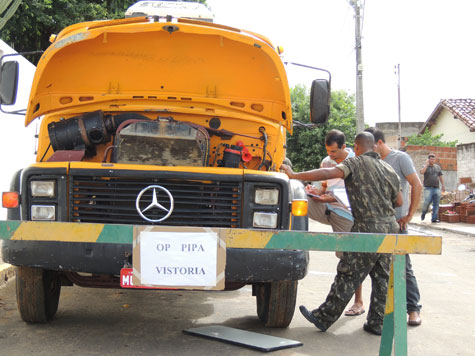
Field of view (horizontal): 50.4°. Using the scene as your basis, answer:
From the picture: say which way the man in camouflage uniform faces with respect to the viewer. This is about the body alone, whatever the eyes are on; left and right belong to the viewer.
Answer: facing away from the viewer and to the left of the viewer

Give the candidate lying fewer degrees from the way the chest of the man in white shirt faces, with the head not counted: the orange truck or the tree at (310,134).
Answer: the orange truck

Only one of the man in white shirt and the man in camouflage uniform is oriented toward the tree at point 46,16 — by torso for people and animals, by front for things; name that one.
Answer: the man in camouflage uniform

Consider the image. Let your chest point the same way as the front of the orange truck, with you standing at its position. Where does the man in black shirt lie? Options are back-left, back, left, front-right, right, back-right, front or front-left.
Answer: back-left

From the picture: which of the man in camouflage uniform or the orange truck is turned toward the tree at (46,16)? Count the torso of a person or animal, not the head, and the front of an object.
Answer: the man in camouflage uniform

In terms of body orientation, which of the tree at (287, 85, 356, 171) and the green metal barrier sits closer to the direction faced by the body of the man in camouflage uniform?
the tree

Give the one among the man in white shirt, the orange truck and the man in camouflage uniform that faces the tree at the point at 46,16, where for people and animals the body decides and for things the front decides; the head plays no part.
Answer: the man in camouflage uniform

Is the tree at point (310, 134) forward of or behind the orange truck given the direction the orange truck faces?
behind

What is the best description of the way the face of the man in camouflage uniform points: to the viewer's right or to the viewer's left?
to the viewer's left

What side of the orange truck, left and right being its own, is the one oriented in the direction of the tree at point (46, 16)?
back
